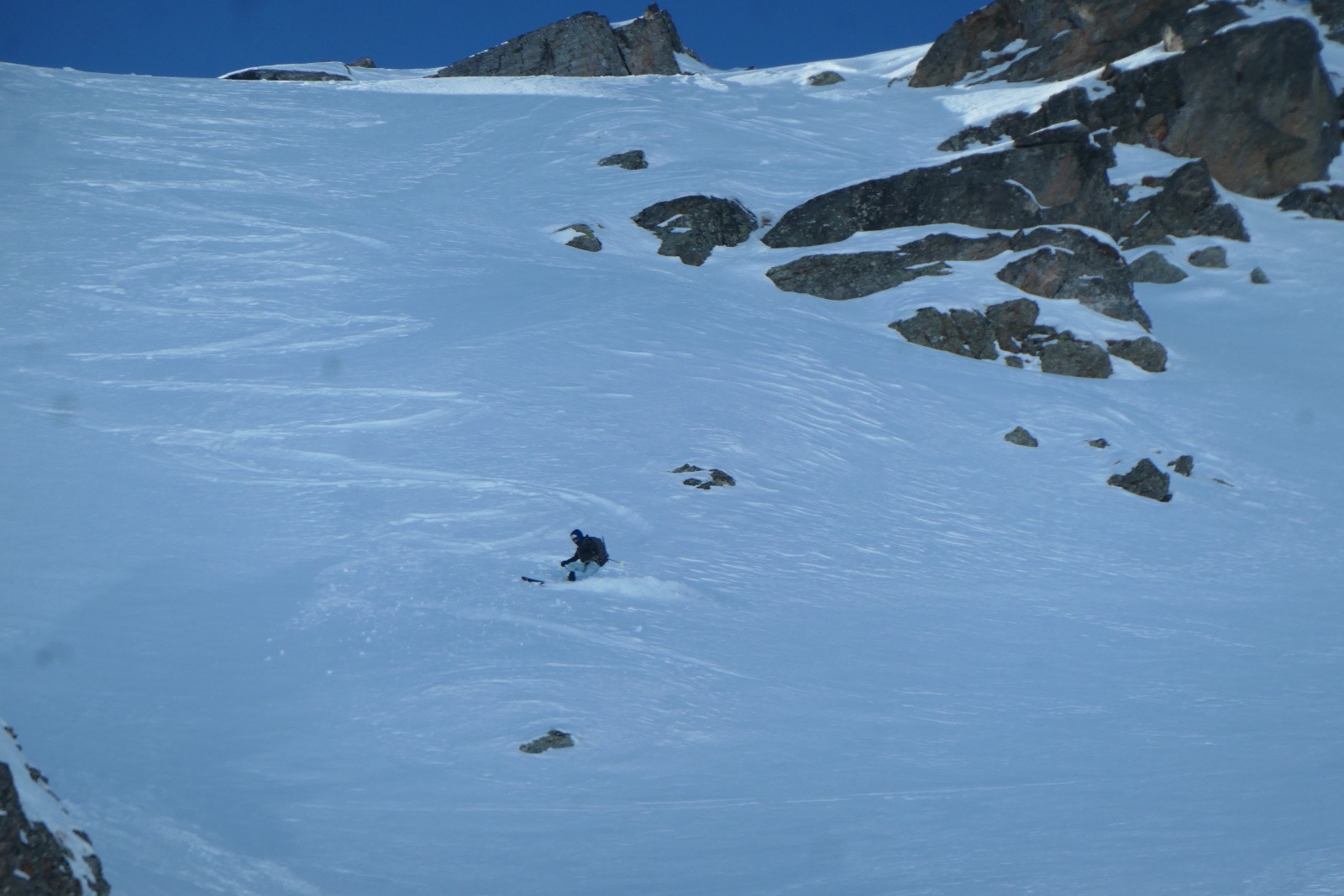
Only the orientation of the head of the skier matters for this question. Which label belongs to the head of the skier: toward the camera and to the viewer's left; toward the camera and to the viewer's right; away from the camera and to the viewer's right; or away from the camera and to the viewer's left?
toward the camera and to the viewer's left

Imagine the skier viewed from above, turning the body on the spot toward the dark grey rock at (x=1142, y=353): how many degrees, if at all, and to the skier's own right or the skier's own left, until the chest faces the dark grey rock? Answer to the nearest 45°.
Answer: approximately 135° to the skier's own right

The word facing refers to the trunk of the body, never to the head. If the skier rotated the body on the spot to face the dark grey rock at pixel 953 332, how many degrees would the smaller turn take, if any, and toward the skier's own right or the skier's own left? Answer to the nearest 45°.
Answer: approximately 135° to the skier's own right

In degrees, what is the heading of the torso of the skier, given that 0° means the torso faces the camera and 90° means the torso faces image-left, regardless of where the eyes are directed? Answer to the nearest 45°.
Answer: approximately 90°
